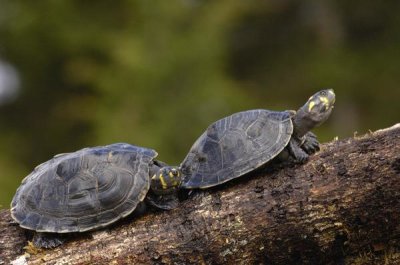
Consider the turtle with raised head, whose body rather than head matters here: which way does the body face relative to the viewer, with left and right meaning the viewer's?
facing to the right of the viewer
